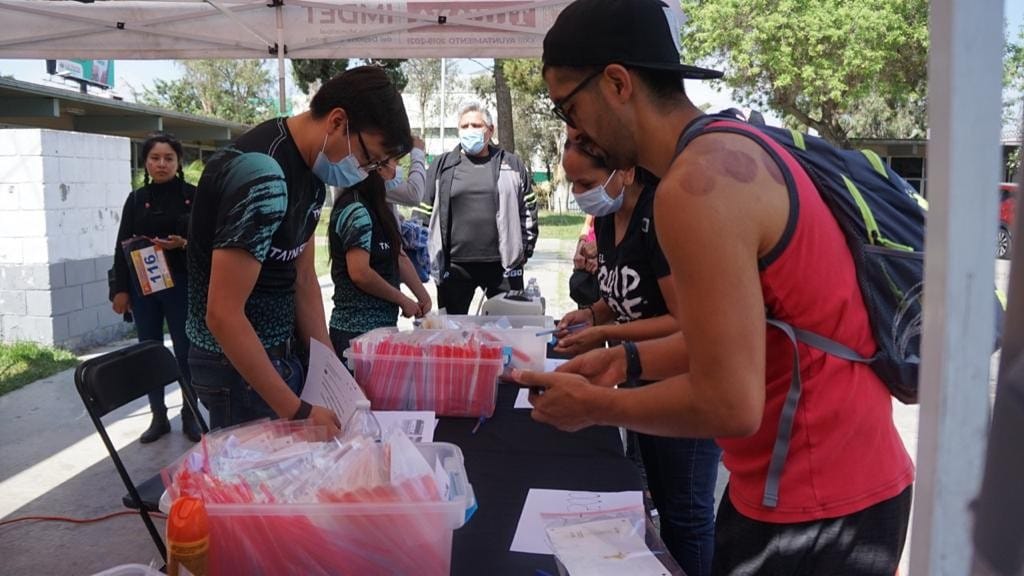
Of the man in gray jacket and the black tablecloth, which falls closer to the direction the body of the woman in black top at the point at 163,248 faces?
the black tablecloth

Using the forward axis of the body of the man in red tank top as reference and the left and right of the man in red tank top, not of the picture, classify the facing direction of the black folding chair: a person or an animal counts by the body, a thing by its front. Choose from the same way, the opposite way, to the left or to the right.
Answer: the opposite way

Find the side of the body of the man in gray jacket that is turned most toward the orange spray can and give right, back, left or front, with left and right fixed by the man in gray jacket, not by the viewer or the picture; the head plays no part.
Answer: front

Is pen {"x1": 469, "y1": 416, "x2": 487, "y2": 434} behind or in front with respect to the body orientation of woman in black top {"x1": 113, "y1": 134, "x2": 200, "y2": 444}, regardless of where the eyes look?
in front

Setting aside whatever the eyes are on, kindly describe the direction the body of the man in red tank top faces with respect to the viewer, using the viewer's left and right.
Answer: facing to the left of the viewer

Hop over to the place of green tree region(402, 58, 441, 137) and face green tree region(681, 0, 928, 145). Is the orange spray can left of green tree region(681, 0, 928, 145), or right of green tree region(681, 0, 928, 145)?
right

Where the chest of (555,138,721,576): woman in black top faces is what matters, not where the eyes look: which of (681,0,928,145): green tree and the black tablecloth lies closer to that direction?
the black tablecloth

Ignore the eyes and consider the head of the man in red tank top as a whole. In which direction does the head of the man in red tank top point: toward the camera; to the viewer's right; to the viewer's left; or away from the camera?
to the viewer's left

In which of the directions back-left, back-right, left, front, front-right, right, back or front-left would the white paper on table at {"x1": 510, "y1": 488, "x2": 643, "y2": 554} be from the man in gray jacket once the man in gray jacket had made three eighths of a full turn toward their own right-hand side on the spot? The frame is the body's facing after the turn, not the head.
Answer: back-left

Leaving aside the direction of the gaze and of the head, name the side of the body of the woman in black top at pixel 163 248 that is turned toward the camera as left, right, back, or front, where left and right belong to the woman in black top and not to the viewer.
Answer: front
